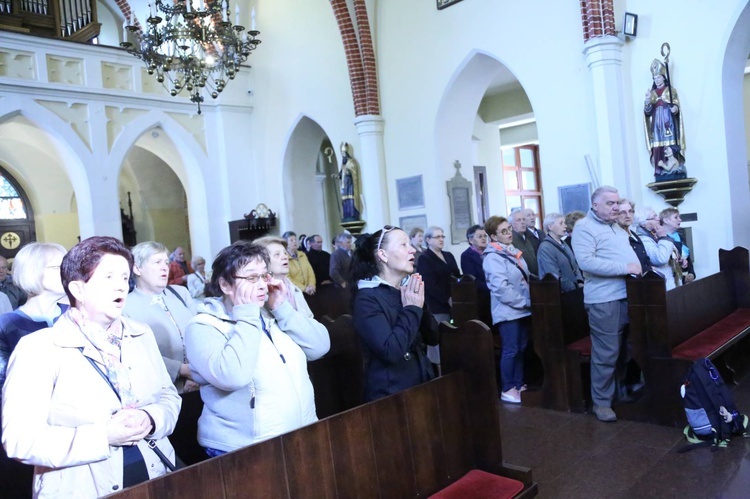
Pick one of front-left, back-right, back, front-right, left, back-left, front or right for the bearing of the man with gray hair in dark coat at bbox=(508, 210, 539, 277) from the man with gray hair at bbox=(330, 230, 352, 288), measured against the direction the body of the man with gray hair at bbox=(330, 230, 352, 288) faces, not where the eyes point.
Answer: front

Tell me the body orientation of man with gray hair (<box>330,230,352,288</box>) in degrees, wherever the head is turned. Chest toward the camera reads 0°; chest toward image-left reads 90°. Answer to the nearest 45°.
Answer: approximately 315°

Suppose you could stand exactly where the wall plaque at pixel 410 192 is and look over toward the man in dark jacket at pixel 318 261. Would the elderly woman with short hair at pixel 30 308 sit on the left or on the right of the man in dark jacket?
left

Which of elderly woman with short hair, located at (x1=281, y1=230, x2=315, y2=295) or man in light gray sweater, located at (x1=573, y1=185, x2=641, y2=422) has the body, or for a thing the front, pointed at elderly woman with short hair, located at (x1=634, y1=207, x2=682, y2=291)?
elderly woman with short hair, located at (x1=281, y1=230, x2=315, y2=295)

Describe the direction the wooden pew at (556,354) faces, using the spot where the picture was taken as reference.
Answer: facing the viewer and to the right of the viewer

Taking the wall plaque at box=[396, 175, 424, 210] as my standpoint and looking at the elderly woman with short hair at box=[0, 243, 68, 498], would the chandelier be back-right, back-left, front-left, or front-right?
front-right

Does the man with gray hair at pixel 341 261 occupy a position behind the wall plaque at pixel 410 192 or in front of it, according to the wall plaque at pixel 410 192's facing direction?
in front

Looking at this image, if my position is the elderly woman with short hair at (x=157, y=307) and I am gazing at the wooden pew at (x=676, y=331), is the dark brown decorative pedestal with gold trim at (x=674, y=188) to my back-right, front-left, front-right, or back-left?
front-left

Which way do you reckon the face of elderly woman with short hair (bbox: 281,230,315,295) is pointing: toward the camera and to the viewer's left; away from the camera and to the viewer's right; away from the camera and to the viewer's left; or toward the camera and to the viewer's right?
toward the camera and to the viewer's right

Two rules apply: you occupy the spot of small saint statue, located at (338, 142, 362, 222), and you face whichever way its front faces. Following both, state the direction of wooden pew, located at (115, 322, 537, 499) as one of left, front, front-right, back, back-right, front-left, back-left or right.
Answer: front-left

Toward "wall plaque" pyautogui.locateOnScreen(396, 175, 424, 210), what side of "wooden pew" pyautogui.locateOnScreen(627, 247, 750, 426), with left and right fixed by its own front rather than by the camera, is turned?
back

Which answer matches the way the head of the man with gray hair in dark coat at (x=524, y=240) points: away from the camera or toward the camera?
toward the camera

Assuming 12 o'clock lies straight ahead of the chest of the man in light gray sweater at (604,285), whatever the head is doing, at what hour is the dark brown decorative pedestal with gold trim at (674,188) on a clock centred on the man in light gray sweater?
The dark brown decorative pedestal with gold trim is roughly at 8 o'clock from the man in light gray sweater.

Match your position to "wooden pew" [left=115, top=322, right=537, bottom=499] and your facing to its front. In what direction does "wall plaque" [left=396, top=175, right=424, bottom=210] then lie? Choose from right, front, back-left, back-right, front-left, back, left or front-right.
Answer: back-left

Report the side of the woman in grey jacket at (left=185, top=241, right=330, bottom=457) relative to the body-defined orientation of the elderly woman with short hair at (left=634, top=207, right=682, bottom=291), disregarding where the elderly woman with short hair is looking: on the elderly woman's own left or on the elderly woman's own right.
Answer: on the elderly woman's own right
